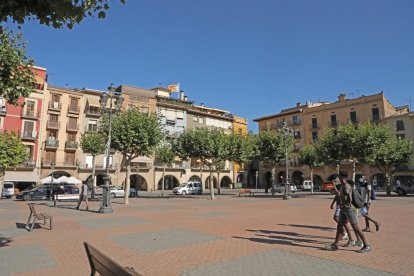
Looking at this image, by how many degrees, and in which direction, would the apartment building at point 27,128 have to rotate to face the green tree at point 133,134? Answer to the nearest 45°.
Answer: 0° — it already faces it

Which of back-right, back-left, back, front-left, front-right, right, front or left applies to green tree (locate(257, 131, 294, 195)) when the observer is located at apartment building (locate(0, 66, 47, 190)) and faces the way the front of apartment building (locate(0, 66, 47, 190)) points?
front-left

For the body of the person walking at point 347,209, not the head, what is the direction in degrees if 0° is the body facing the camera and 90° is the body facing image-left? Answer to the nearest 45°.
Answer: approximately 90°

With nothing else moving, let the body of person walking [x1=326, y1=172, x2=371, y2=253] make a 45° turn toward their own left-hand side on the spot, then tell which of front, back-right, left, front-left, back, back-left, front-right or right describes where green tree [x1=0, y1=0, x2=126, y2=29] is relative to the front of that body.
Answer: front

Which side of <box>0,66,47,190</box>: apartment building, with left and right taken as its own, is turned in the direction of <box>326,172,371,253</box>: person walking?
front

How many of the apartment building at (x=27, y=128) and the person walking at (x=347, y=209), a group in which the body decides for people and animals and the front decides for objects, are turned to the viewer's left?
1

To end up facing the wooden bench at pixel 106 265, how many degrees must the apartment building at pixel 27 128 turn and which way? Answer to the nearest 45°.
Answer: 0° — it already faces it

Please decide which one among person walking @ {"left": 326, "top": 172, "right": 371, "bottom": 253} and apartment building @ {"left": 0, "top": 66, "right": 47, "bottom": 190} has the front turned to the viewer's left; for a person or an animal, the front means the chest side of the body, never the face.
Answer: the person walking

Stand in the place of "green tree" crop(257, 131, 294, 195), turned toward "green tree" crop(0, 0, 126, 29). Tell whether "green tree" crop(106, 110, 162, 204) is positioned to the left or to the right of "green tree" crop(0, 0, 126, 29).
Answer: right

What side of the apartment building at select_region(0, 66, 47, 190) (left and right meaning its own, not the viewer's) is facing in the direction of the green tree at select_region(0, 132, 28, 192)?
front
